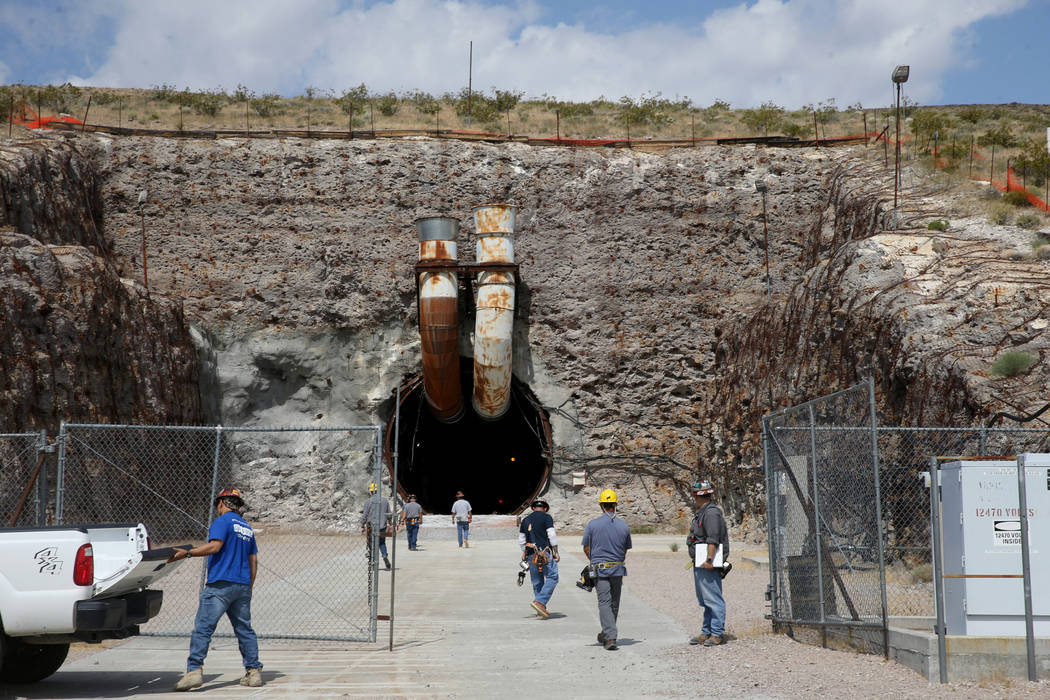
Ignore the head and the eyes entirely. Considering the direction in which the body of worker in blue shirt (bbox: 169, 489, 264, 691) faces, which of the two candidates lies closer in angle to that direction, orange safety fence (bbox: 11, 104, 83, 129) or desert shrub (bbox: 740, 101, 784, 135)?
the orange safety fence

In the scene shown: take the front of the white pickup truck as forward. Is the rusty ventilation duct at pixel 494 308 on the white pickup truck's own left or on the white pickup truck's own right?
on the white pickup truck's own right

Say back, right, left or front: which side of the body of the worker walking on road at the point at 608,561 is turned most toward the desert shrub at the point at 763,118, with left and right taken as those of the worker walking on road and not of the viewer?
front

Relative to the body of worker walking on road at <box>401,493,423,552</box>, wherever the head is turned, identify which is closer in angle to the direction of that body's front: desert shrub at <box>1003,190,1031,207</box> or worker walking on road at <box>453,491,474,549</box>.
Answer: the worker walking on road

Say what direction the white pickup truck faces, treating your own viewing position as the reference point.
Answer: facing away from the viewer and to the left of the viewer

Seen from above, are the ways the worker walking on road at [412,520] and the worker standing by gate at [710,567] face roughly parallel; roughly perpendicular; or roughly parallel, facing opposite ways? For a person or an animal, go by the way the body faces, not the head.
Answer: roughly perpendicular

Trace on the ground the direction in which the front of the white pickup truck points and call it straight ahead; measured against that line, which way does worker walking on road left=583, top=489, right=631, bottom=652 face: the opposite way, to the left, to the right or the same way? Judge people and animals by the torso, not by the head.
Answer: to the right

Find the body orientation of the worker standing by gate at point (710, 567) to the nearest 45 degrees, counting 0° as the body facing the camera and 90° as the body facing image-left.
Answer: approximately 90°

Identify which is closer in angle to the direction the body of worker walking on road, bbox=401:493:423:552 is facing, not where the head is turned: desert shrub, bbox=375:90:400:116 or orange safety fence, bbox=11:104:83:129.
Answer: the desert shrub

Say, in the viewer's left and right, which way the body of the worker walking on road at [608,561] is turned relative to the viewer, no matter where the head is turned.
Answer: facing away from the viewer

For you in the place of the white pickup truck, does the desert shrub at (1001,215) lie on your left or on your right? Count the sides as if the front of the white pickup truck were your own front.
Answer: on your right

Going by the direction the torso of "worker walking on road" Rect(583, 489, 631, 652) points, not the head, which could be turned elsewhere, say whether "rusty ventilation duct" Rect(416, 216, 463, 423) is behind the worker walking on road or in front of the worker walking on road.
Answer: in front

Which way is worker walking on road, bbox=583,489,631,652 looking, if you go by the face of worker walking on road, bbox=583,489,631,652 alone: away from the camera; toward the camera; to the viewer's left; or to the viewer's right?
away from the camera

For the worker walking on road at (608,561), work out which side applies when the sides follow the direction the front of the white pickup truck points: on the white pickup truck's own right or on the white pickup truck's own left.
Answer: on the white pickup truck's own right
